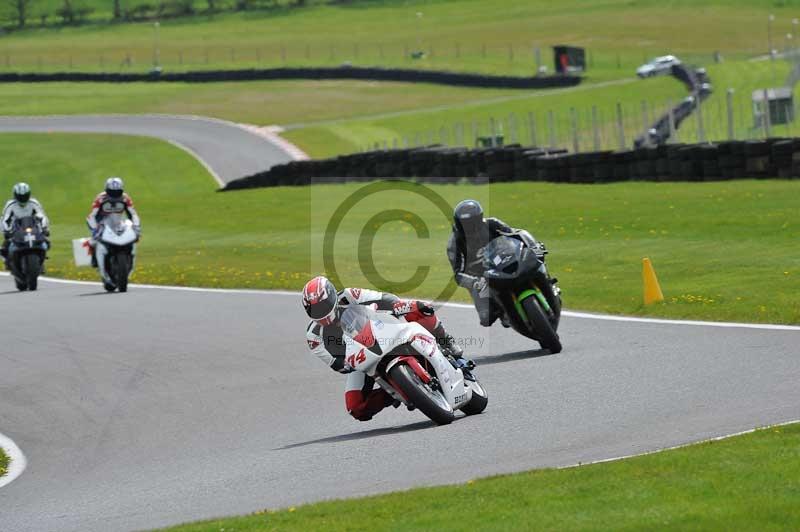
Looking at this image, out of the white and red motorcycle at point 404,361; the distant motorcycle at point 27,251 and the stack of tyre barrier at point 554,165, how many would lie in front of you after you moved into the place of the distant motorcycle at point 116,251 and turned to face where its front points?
1

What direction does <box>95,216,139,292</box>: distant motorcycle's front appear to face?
toward the camera

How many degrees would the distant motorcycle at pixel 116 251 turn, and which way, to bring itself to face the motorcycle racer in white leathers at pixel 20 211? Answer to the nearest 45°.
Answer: approximately 135° to its right

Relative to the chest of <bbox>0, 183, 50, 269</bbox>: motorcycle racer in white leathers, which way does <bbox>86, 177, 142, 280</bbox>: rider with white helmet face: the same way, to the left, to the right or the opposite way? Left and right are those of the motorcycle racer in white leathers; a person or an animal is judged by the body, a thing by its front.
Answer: the same way

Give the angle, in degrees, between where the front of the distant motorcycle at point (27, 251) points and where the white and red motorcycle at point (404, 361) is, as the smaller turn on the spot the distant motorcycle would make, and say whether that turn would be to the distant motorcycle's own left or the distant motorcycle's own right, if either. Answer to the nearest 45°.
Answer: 0° — it already faces it

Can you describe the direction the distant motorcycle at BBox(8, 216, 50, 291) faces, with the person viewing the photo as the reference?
facing the viewer

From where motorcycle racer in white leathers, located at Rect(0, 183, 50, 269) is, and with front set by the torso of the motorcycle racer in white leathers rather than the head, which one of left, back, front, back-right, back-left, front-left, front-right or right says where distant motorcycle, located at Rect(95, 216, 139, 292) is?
front-left

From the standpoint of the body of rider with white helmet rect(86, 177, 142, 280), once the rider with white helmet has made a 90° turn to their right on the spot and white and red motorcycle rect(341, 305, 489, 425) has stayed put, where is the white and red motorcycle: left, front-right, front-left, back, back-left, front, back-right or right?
left

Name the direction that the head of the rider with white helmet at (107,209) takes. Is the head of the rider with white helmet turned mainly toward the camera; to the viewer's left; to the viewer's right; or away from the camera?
toward the camera

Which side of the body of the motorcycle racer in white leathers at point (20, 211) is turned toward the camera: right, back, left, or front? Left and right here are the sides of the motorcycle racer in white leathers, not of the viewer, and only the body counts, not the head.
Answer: front

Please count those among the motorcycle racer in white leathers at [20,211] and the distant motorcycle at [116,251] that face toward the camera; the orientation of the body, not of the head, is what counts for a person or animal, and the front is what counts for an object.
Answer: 2

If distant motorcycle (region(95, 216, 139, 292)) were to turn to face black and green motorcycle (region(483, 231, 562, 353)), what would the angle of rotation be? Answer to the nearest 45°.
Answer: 0° — it already faces it

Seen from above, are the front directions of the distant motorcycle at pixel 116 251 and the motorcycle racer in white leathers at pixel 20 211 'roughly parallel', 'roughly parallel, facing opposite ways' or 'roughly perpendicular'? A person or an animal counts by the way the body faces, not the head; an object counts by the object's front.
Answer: roughly parallel

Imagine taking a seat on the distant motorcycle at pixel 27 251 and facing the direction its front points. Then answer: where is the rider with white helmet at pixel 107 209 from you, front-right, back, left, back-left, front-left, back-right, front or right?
front-left

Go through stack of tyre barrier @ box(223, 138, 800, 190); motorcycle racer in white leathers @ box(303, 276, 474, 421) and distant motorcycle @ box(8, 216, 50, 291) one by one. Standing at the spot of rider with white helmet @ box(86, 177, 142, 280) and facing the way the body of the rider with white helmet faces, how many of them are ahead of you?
1

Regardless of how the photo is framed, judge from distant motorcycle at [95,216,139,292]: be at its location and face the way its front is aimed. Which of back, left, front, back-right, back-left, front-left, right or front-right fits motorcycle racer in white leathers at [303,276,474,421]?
front
